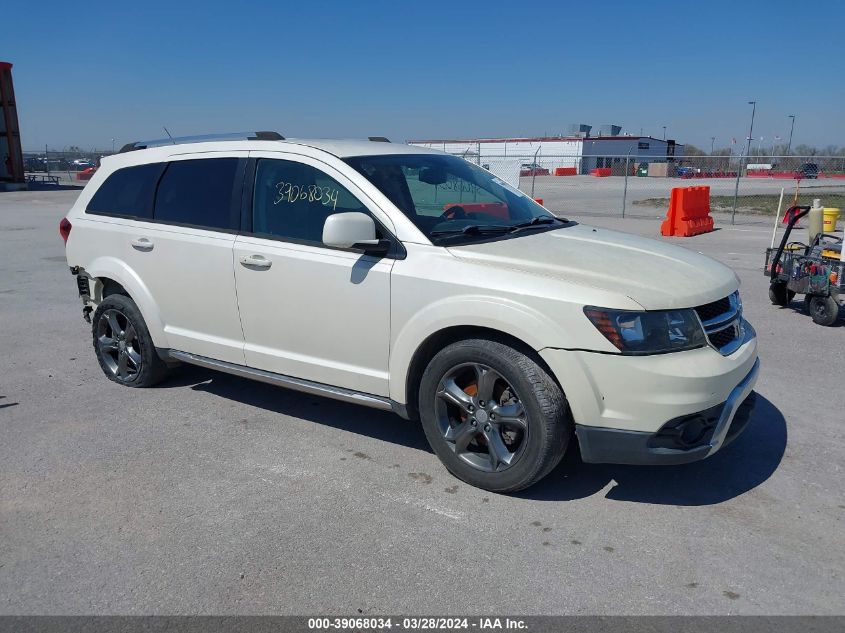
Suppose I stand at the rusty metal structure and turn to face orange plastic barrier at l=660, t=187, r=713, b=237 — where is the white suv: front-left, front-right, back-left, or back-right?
front-right

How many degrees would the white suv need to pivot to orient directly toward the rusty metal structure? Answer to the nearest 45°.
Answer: approximately 180°

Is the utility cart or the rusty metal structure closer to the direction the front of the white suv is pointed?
the utility cart

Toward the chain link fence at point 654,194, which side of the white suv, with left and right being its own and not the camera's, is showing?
left

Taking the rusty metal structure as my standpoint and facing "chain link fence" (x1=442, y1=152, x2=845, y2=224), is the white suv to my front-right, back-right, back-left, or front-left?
front-right

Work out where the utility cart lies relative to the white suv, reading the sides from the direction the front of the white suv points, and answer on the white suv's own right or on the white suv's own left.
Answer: on the white suv's own left
